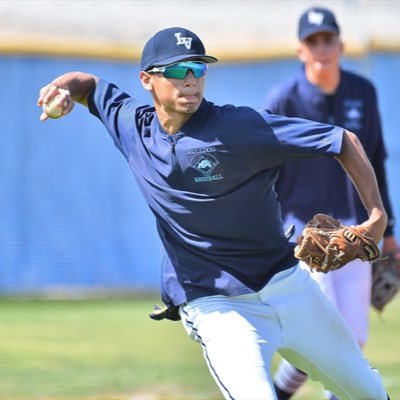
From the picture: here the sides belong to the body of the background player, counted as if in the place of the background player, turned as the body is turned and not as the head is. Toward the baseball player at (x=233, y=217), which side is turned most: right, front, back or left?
front

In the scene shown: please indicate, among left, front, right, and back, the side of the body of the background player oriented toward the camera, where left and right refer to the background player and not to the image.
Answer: front

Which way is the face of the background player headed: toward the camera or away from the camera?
toward the camera
